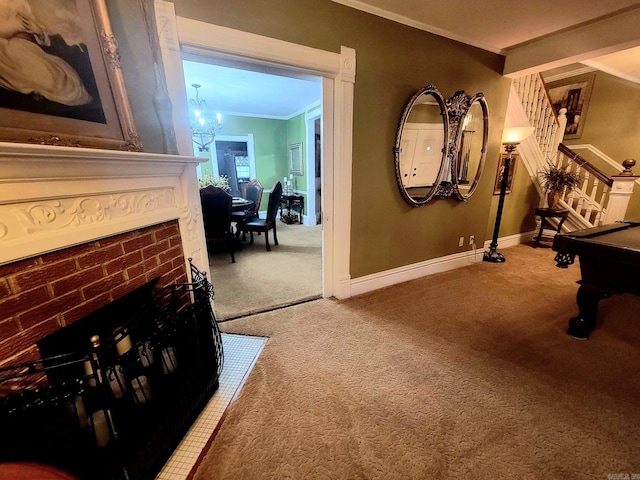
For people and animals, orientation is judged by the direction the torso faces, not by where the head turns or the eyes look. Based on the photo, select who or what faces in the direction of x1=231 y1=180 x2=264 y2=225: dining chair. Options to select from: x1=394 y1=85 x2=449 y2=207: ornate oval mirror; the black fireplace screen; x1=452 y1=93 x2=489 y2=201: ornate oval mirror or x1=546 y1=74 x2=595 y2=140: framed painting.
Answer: the framed painting

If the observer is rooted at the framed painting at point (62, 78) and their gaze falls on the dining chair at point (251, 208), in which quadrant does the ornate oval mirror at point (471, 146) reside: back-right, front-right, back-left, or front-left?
front-right

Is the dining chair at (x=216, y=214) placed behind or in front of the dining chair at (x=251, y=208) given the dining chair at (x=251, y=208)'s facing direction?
in front

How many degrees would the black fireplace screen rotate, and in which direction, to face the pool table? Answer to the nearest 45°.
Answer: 0° — it already faces it

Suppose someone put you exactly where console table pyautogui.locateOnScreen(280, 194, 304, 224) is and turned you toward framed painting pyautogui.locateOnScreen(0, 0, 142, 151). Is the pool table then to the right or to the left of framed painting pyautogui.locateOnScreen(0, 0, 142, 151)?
left

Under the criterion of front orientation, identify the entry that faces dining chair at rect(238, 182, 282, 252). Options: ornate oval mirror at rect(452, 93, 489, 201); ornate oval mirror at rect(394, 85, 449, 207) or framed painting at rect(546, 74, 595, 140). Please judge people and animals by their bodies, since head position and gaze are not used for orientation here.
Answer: the framed painting

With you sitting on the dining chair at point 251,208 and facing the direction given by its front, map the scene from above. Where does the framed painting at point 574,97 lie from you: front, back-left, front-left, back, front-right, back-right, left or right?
back-left

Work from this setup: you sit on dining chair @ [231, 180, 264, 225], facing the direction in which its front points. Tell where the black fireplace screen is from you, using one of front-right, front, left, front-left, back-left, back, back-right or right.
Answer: front-left

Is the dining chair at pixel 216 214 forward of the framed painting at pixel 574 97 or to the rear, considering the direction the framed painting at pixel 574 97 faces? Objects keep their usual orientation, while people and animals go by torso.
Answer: forward

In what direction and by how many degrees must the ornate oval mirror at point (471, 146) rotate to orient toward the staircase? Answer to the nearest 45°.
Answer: approximately 90° to its left

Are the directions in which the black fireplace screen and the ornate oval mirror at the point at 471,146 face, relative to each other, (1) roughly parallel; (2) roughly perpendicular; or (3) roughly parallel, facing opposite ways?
roughly perpendicular

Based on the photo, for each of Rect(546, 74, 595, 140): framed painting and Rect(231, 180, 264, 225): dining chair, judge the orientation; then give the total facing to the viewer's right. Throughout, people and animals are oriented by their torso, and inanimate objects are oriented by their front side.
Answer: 0

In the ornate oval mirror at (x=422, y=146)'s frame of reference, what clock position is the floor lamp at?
The floor lamp is roughly at 9 o'clock from the ornate oval mirror.

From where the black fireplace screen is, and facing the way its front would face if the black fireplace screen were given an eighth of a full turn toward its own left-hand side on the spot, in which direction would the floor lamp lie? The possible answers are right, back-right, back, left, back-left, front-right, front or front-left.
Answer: front

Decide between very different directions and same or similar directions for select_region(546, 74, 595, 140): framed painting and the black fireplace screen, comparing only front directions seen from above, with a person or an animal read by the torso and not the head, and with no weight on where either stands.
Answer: very different directions

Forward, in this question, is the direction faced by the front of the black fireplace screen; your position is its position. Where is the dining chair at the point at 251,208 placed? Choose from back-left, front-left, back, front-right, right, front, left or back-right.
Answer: left

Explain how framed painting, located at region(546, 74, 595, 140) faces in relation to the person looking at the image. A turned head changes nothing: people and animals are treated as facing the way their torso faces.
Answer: facing the viewer and to the left of the viewer
